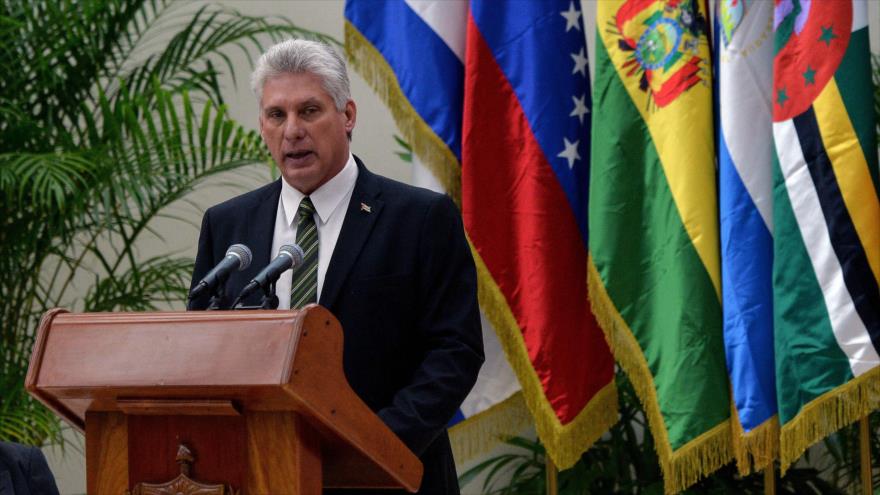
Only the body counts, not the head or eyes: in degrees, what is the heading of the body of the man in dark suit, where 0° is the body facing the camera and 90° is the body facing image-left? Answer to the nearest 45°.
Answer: approximately 45°

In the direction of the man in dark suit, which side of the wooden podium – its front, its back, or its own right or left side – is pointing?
back

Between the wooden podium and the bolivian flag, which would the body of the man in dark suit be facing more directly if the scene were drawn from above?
the wooden podium

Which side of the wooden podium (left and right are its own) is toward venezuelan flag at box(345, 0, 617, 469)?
back

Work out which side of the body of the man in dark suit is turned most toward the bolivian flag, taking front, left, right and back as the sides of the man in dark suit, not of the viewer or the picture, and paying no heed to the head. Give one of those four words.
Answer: back

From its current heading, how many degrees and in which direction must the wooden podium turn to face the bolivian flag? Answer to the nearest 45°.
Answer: approximately 180°

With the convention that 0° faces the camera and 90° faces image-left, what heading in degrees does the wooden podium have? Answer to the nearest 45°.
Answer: approximately 45°

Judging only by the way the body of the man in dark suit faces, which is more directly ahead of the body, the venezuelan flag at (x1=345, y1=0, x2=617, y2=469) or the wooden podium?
the wooden podium
